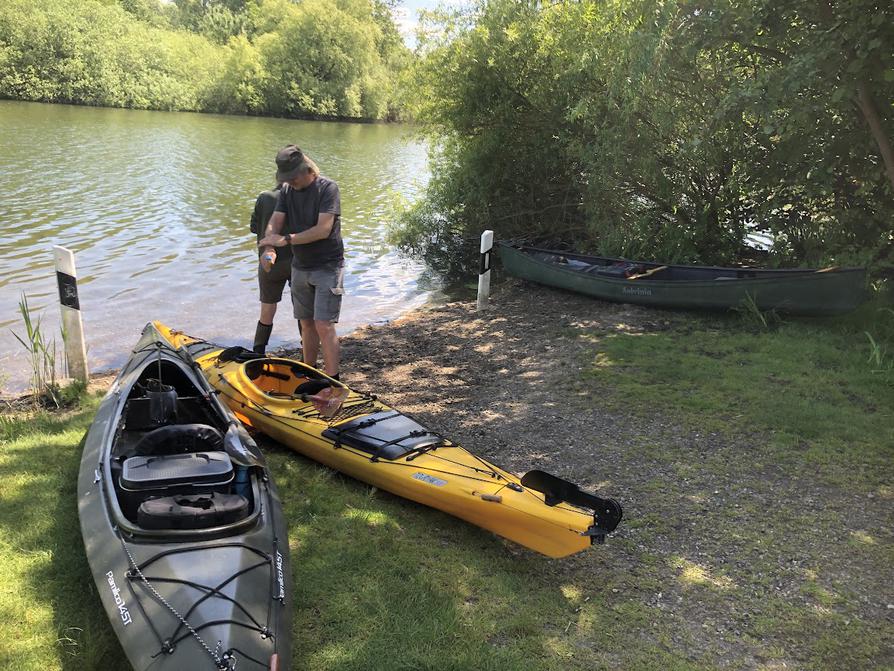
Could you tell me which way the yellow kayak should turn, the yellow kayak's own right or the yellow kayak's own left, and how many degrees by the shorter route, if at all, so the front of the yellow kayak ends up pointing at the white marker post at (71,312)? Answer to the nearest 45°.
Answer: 0° — it already faces it

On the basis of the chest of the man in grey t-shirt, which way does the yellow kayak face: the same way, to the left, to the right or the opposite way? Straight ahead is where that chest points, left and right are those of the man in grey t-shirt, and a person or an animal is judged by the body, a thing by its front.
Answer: to the right

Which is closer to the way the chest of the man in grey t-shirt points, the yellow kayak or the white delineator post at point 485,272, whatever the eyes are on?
the yellow kayak

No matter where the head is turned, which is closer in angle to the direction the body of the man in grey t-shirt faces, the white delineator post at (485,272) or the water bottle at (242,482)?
the water bottle

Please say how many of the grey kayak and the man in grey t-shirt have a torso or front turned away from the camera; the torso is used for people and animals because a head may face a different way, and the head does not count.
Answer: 1

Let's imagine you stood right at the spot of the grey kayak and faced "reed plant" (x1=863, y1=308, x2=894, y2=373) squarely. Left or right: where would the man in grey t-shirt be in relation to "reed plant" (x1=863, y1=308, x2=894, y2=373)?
left

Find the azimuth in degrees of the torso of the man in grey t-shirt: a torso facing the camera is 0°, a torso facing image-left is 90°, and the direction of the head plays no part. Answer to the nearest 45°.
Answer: approximately 45°

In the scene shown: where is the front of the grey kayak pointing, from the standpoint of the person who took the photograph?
facing away from the viewer

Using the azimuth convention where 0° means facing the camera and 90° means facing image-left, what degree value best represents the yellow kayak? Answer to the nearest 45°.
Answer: approximately 135°

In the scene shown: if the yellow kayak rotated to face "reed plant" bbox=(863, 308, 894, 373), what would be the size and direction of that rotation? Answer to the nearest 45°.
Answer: approximately 135° to its right

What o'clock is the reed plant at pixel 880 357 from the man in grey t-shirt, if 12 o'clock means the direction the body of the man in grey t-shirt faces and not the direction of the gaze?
The reed plant is roughly at 8 o'clock from the man in grey t-shirt.

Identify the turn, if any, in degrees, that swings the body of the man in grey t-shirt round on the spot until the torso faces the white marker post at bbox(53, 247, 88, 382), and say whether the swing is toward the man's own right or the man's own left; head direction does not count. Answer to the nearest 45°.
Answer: approximately 45° to the man's own right
